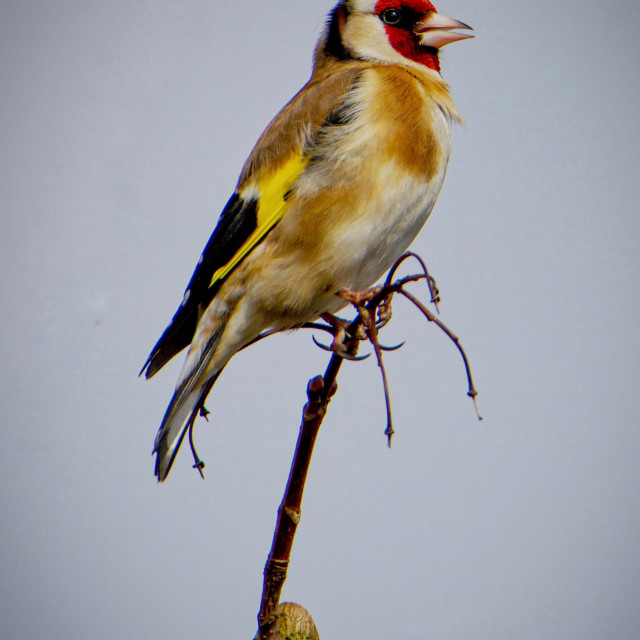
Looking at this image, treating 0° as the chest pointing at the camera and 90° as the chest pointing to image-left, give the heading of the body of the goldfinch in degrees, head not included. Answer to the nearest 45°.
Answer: approximately 270°
